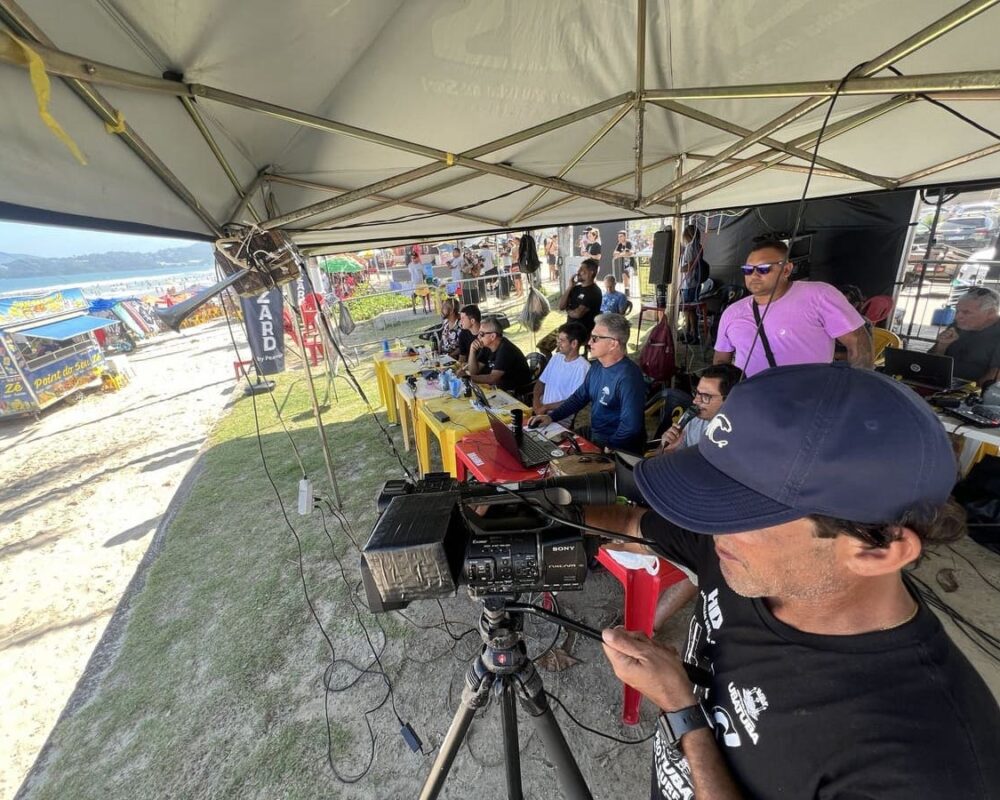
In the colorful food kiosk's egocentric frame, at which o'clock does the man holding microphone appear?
The man holding microphone is roughly at 1 o'clock from the colorful food kiosk.

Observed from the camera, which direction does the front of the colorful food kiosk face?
facing the viewer and to the right of the viewer

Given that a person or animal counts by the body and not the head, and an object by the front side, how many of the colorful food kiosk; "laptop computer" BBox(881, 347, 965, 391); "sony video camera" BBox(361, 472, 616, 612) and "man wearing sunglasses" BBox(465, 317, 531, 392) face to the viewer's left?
2

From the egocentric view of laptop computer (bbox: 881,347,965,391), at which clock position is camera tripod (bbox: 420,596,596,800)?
The camera tripod is roughly at 5 o'clock from the laptop computer.

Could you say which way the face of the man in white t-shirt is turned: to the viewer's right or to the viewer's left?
to the viewer's left

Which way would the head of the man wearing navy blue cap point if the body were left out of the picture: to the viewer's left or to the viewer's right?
to the viewer's left

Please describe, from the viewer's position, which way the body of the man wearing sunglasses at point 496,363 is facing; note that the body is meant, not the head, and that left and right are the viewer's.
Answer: facing to the left of the viewer

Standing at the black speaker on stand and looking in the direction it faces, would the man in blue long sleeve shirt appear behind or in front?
in front

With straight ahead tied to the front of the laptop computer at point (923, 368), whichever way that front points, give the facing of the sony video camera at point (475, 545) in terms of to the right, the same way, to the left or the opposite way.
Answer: the opposite way

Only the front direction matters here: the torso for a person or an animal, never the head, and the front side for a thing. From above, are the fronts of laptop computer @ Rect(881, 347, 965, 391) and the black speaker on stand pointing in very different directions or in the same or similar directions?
very different directions

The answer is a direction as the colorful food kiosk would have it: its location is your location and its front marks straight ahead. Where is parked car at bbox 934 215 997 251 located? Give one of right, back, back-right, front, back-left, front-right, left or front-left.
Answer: front

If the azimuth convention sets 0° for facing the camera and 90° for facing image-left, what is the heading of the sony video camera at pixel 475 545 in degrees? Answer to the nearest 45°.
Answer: approximately 90°

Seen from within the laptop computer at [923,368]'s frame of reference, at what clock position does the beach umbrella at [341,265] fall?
The beach umbrella is roughly at 8 o'clock from the laptop computer.

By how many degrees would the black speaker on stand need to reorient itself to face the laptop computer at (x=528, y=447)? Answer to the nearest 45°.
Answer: approximately 45° to its left

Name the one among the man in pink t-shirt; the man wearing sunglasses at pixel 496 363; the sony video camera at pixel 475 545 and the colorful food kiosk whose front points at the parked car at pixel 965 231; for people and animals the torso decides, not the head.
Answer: the colorful food kiosk

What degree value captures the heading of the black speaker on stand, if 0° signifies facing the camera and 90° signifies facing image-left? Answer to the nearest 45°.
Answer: approximately 45°

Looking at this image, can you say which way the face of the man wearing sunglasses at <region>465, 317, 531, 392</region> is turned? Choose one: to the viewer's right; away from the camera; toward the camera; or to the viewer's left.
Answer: to the viewer's left
